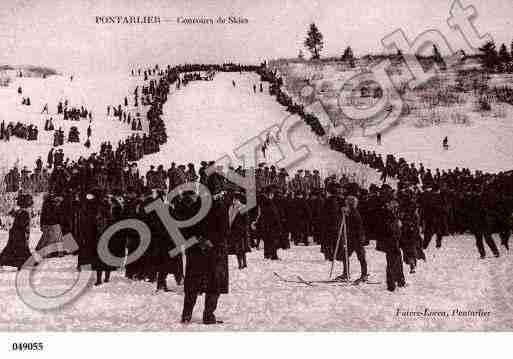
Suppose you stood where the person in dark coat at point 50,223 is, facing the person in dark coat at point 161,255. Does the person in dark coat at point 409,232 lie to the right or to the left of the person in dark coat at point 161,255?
left

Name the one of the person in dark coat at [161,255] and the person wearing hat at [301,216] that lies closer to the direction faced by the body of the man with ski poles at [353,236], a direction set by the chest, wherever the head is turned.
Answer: the person in dark coat

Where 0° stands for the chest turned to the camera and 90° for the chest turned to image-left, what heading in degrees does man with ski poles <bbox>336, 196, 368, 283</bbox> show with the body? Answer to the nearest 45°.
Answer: approximately 45°

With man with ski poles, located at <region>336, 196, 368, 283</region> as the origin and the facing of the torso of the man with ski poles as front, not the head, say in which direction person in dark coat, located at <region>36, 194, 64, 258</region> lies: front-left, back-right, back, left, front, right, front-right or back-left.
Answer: front-right

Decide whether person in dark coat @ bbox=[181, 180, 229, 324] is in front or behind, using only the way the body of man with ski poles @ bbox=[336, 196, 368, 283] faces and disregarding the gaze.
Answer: in front
